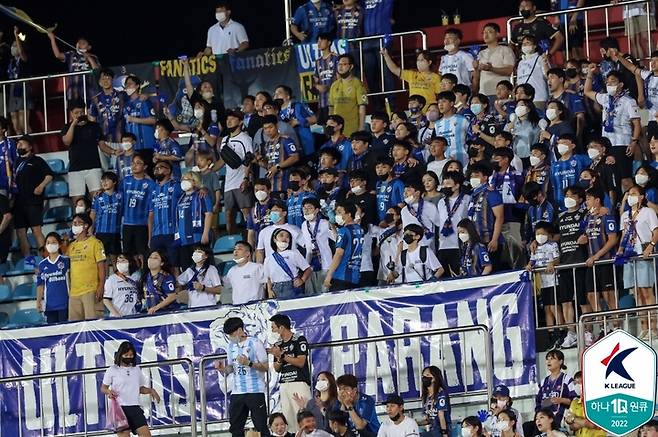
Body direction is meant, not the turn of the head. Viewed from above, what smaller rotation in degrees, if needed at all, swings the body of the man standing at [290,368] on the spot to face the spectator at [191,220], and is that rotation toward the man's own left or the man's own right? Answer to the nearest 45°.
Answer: approximately 135° to the man's own right

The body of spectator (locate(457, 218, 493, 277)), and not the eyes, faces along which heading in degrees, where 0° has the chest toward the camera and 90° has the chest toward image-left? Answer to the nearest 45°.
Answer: approximately 45°

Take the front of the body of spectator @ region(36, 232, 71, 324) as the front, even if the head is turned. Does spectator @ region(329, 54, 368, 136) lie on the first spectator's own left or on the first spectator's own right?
on the first spectator's own left

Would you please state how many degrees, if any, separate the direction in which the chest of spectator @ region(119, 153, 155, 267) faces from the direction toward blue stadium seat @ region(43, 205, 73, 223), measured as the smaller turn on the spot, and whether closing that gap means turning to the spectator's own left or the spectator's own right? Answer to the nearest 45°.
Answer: approximately 135° to the spectator's own right

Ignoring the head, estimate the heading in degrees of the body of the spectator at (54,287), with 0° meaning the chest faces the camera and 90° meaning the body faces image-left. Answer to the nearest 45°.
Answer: approximately 0°

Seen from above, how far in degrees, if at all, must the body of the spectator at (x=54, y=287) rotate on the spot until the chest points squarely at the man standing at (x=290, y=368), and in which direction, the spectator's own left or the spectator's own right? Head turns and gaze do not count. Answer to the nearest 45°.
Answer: approximately 45° to the spectator's own left

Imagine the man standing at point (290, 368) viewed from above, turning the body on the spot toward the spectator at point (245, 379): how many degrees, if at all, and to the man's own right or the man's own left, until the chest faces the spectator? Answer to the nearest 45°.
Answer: approximately 45° to the man's own right

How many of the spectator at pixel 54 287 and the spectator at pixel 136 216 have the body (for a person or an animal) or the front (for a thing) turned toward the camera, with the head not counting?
2
